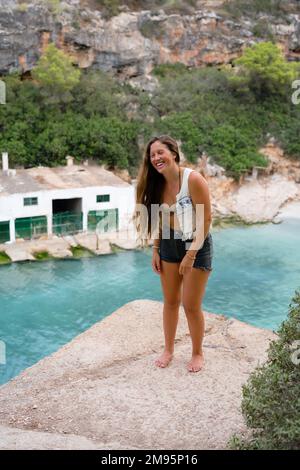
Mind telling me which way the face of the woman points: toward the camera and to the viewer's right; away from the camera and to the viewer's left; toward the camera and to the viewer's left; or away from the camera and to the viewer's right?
toward the camera and to the viewer's left

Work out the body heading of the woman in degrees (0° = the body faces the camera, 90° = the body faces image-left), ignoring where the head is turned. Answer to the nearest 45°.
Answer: approximately 45°
